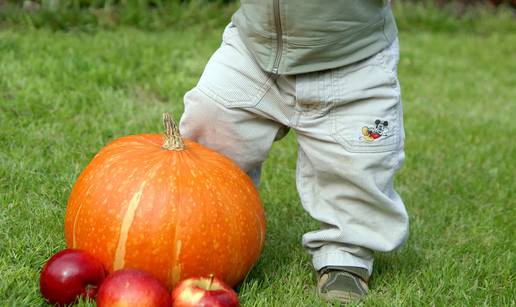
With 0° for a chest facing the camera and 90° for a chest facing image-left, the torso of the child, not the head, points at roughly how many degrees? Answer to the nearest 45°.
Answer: approximately 45°
